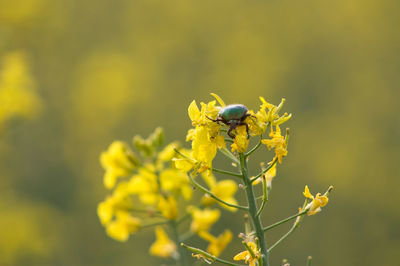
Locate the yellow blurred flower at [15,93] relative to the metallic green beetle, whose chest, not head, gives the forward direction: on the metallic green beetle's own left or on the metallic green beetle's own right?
on the metallic green beetle's own right
